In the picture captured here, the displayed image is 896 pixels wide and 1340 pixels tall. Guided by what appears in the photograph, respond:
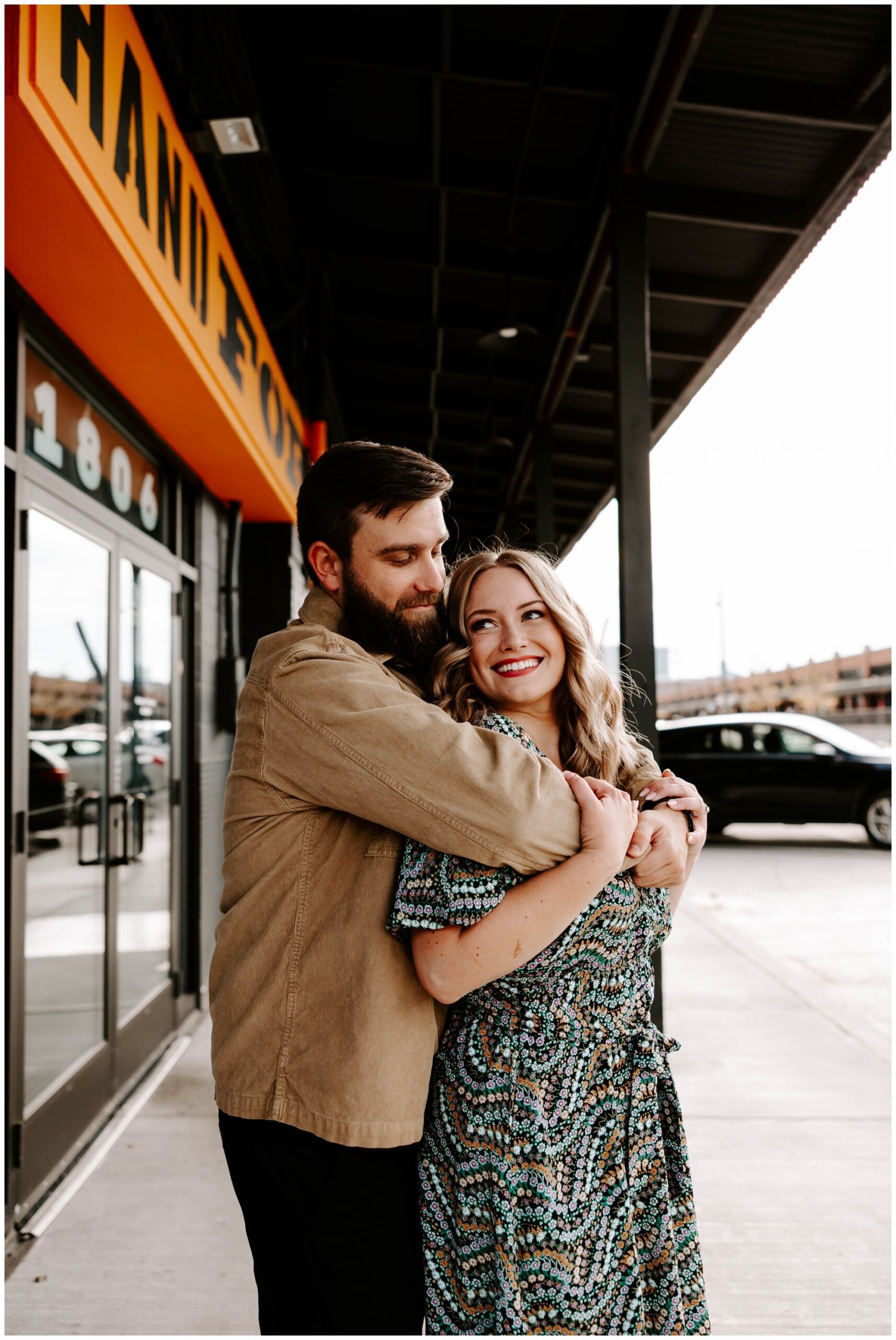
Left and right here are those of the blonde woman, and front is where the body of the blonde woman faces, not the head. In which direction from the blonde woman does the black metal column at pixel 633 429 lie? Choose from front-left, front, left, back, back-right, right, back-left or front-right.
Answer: back-left

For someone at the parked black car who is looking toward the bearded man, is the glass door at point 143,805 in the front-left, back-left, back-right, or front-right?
front-right

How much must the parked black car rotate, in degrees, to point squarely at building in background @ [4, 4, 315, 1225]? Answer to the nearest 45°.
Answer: approximately 90° to its right

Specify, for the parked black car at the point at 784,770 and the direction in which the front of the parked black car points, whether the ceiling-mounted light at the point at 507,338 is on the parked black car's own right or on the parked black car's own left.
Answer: on the parked black car's own right

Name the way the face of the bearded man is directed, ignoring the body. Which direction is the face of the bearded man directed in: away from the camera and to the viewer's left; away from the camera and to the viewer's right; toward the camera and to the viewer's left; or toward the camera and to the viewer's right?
toward the camera and to the viewer's right

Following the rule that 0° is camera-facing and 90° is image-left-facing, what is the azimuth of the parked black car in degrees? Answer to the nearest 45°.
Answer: approximately 270°

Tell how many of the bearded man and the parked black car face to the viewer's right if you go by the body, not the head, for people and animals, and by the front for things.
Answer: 2

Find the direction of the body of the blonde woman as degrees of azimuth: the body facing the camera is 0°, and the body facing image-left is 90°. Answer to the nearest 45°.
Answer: approximately 315°
